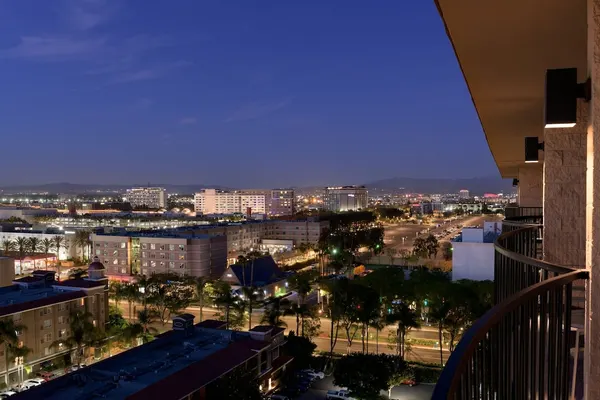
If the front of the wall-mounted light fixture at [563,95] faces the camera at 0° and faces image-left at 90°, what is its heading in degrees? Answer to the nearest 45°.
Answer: approximately 90°

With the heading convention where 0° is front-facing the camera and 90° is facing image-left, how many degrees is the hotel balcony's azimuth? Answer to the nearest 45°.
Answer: approximately 90°

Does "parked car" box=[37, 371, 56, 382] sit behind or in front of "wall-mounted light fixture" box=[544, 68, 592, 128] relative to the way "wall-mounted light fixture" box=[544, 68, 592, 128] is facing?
in front

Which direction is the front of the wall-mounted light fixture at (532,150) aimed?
to the viewer's left

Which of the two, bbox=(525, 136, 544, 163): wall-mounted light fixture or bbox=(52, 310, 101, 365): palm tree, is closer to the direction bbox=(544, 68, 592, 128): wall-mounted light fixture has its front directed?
the palm tree

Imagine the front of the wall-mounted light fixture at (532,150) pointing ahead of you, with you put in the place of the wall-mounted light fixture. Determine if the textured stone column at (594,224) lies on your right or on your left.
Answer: on your left

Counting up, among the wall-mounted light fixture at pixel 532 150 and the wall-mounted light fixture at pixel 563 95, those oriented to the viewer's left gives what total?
2

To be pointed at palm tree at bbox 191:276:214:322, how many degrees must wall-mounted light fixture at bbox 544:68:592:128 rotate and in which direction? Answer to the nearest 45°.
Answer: approximately 45° to its right

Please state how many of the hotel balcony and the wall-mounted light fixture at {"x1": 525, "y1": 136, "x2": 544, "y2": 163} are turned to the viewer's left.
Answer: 2

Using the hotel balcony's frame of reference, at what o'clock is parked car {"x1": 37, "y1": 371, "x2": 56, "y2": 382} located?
The parked car is roughly at 1 o'clock from the hotel balcony.

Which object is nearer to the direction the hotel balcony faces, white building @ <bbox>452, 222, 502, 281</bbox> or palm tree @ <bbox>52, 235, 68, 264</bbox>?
the palm tree
